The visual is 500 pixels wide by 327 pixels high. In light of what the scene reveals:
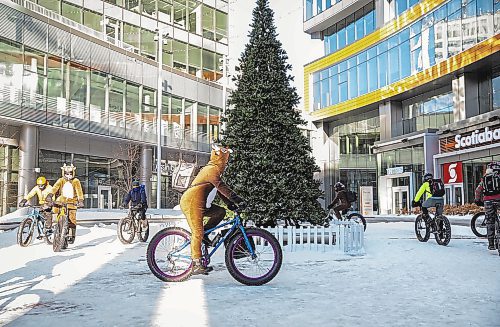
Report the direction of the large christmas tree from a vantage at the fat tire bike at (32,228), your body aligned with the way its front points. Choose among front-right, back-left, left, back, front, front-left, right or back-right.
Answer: left

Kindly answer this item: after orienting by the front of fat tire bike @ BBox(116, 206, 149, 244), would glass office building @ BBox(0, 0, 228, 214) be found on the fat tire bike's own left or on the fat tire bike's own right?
on the fat tire bike's own right

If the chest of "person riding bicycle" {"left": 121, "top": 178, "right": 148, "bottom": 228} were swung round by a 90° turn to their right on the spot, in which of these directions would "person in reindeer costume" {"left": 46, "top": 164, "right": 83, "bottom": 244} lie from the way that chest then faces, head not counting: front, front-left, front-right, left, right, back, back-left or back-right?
left

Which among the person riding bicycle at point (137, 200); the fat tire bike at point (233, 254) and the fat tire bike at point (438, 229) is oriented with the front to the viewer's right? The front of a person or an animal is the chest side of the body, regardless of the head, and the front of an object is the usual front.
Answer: the fat tire bike at point (233, 254)

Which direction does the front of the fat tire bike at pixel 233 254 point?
to the viewer's right

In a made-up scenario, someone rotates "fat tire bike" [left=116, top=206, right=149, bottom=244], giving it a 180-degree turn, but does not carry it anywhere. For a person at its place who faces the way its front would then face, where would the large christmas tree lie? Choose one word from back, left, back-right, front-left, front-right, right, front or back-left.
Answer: right

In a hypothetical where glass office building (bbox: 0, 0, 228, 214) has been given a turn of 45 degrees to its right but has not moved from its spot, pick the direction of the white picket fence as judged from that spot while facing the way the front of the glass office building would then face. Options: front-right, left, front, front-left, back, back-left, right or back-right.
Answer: front

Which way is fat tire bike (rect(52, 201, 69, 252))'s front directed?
toward the camera

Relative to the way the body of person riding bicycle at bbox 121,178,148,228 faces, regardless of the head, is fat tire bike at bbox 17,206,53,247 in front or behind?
in front

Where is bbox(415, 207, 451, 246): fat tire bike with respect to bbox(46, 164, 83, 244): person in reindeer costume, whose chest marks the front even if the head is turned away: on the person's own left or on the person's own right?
on the person's own left

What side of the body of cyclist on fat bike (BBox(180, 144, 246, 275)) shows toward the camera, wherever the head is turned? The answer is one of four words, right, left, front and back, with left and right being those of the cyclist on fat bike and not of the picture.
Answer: right

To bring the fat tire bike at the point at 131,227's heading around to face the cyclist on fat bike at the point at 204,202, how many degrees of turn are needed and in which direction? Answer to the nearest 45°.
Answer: approximately 45° to its left
